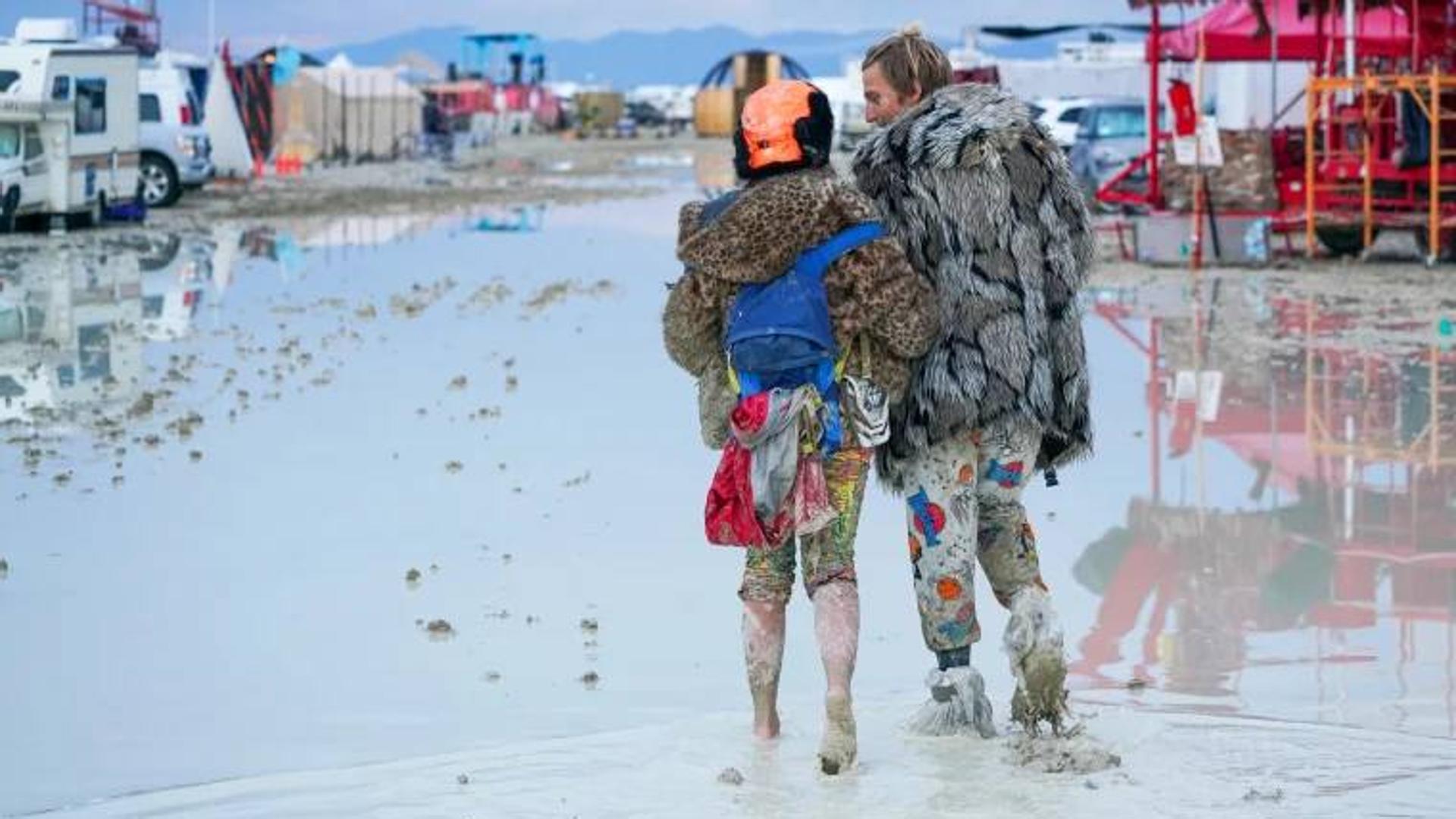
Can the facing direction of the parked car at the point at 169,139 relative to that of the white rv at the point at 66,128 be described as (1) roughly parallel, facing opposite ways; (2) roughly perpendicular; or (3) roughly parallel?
roughly perpendicular

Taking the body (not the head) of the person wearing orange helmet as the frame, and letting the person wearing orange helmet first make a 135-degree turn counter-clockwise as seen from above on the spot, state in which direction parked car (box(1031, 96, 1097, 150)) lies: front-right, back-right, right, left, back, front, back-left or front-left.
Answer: back-right

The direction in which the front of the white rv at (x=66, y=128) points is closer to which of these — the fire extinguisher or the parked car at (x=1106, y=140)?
the fire extinguisher

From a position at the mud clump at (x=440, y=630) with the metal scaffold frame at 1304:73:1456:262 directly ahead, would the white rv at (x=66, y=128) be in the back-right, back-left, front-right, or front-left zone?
front-left

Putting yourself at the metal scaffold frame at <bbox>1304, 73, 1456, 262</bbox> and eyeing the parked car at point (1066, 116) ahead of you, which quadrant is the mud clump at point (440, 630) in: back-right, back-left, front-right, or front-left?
back-left

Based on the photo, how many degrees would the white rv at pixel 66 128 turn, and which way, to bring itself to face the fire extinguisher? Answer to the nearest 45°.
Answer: approximately 90° to its left

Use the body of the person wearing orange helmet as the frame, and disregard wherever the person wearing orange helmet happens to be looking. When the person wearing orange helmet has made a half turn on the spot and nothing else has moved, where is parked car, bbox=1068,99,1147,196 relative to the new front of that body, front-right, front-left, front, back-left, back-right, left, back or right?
back

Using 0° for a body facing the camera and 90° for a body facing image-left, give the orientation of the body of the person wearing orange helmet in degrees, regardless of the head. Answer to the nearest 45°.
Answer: approximately 180°

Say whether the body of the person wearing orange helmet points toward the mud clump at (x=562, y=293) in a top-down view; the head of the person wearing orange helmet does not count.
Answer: yes

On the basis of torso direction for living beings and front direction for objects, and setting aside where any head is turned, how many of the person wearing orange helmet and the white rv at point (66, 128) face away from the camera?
1

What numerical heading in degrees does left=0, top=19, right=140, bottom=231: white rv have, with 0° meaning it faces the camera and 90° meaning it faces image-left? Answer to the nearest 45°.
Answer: approximately 45°
